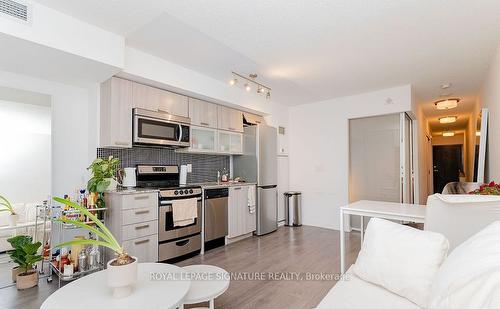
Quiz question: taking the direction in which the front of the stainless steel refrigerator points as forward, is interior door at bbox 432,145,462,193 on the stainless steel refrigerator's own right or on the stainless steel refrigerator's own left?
on the stainless steel refrigerator's own left

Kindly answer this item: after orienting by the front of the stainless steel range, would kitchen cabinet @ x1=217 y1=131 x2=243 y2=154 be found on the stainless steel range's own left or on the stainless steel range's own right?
on the stainless steel range's own left

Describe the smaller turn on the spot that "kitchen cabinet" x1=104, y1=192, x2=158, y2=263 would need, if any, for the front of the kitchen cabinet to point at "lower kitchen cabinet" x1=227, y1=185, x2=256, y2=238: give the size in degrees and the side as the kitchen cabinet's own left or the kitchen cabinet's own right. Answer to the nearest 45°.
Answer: approximately 90° to the kitchen cabinet's own left

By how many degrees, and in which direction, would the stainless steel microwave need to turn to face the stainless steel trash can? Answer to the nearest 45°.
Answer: approximately 90° to its left

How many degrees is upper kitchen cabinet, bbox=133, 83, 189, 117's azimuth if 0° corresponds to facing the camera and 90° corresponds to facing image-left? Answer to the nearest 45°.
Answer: approximately 315°

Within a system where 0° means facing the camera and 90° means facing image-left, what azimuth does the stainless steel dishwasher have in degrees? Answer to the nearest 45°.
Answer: approximately 315°
